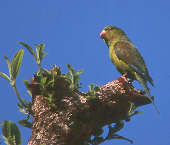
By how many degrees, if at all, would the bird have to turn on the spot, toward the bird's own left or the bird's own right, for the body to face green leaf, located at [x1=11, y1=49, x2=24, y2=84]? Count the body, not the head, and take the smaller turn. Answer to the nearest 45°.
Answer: approximately 45° to the bird's own left

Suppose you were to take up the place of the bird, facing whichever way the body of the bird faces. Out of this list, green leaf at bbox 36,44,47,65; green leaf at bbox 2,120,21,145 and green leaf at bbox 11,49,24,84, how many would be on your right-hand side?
0

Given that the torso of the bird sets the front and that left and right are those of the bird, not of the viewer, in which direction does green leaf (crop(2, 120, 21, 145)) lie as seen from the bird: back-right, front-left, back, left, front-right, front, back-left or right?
front-left

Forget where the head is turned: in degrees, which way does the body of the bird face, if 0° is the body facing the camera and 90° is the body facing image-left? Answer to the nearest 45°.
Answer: approximately 90°

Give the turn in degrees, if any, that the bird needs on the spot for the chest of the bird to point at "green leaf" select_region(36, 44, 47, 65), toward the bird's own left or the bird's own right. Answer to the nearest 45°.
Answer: approximately 45° to the bird's own left

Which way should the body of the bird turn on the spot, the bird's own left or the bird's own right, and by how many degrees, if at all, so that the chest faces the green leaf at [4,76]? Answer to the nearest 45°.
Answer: approximately 45° to the bird's own left

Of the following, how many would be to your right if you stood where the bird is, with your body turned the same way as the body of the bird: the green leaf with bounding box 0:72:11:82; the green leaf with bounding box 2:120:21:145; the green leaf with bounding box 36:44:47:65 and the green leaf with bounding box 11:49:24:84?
0

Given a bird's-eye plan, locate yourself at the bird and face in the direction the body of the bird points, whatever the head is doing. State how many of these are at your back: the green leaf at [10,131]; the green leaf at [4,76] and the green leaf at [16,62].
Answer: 0
